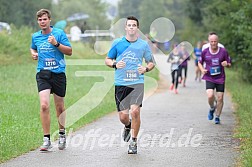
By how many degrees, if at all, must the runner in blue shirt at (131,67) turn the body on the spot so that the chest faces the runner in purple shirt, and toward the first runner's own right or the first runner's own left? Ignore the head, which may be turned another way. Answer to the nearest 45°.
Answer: approximately 135° to the first runner's own left

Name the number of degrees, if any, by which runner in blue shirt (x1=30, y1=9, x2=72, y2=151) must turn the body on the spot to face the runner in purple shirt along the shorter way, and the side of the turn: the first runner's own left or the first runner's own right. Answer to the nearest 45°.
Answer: approximately 135° to the first runner's own left

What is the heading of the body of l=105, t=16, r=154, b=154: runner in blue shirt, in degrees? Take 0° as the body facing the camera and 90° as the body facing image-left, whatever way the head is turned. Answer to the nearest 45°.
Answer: approximately 0°

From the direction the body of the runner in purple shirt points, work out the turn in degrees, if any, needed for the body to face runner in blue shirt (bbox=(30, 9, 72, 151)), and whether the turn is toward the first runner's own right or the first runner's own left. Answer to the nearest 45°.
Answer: approximately 45° to the first runner's own right

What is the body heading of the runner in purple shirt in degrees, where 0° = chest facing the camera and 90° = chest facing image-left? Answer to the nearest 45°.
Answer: approximately 0°
